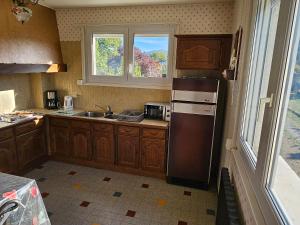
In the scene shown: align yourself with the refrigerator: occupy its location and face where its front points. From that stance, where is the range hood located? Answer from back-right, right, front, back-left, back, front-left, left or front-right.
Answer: right

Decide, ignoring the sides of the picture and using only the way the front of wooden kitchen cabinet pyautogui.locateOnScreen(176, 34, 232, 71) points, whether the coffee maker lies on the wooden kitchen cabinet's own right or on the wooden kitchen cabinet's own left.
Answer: on the wooden kitchen cabinet's own right

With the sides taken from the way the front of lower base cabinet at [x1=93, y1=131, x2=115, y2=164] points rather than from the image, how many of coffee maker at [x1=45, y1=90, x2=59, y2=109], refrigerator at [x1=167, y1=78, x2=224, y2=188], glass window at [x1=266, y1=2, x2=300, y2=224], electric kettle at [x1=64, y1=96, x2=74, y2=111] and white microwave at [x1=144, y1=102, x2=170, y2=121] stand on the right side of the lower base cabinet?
2

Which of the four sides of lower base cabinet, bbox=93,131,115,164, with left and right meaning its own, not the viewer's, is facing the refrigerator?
left

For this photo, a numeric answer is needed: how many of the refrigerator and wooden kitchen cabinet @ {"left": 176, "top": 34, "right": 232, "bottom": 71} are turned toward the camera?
2

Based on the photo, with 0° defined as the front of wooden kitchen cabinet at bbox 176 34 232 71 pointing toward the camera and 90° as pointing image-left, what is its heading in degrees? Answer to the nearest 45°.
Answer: approximately 0°

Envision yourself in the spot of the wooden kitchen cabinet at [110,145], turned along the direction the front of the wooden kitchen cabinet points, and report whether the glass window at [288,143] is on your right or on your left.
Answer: on your left

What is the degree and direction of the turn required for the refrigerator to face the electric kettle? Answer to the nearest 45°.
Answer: approximately 90° to its right

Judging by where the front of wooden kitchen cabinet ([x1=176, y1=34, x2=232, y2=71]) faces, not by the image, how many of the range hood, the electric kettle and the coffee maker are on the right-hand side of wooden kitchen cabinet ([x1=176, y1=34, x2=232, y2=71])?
3

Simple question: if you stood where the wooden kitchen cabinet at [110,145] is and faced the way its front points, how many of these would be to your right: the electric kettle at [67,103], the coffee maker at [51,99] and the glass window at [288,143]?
2

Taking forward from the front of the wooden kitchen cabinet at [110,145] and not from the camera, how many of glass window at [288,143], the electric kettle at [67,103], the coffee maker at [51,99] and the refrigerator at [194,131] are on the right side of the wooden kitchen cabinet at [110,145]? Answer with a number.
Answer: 2
